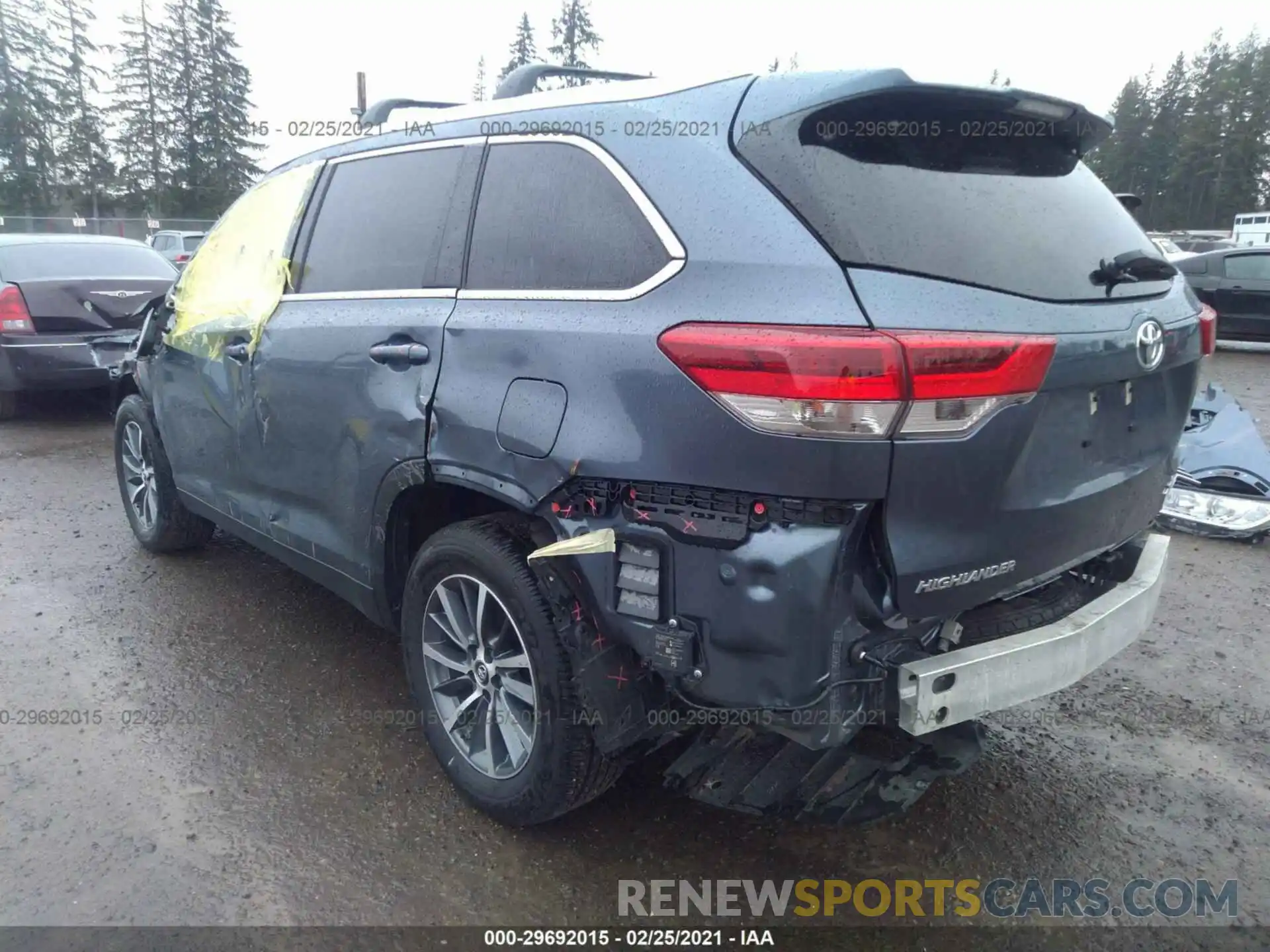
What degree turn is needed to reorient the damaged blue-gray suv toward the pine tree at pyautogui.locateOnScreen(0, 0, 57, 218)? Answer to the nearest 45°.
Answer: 0° — it already faces it

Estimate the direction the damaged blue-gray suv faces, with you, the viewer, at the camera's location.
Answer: facing away from the viewer and to the left of the viewer

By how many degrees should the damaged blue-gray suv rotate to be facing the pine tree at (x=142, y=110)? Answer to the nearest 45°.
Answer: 0° — it already faces it

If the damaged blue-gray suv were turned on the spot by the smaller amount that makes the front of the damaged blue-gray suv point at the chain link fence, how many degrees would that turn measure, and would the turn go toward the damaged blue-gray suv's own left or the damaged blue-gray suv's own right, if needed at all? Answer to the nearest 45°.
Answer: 0° — it already faces it

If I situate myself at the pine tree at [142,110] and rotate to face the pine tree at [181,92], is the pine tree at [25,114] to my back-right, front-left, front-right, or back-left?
back-right

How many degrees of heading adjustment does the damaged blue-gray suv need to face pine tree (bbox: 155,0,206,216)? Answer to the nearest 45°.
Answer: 0° — it already faces it
